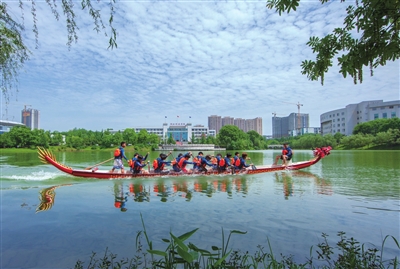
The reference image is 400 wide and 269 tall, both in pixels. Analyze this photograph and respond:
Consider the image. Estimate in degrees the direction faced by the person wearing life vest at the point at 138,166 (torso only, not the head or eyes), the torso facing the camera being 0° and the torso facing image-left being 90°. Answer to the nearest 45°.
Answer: approximately 270°

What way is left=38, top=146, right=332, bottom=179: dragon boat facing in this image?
to the viewer's right
